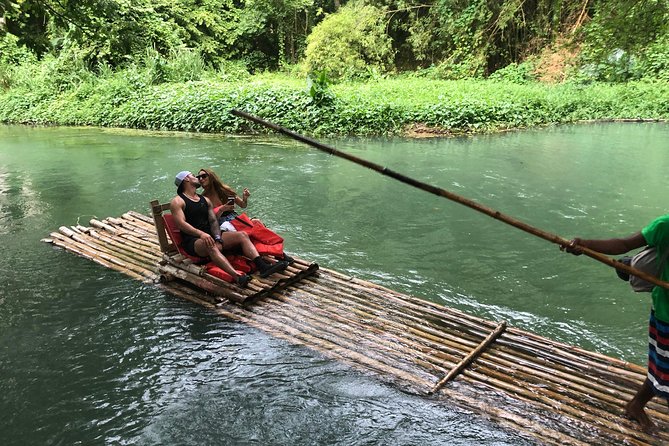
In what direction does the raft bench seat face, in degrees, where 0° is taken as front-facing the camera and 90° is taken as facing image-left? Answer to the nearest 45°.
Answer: approximately 315°

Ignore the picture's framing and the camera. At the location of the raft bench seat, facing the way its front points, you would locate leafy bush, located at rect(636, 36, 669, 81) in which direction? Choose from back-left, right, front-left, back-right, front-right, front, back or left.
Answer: left

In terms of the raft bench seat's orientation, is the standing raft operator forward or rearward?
forward

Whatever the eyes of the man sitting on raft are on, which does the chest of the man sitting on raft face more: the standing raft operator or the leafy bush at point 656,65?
the standing raft operator

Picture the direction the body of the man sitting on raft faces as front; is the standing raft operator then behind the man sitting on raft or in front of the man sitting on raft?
in front

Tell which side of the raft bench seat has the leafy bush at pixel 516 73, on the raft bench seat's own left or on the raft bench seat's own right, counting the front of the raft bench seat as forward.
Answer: on the raft bench seat's own left
